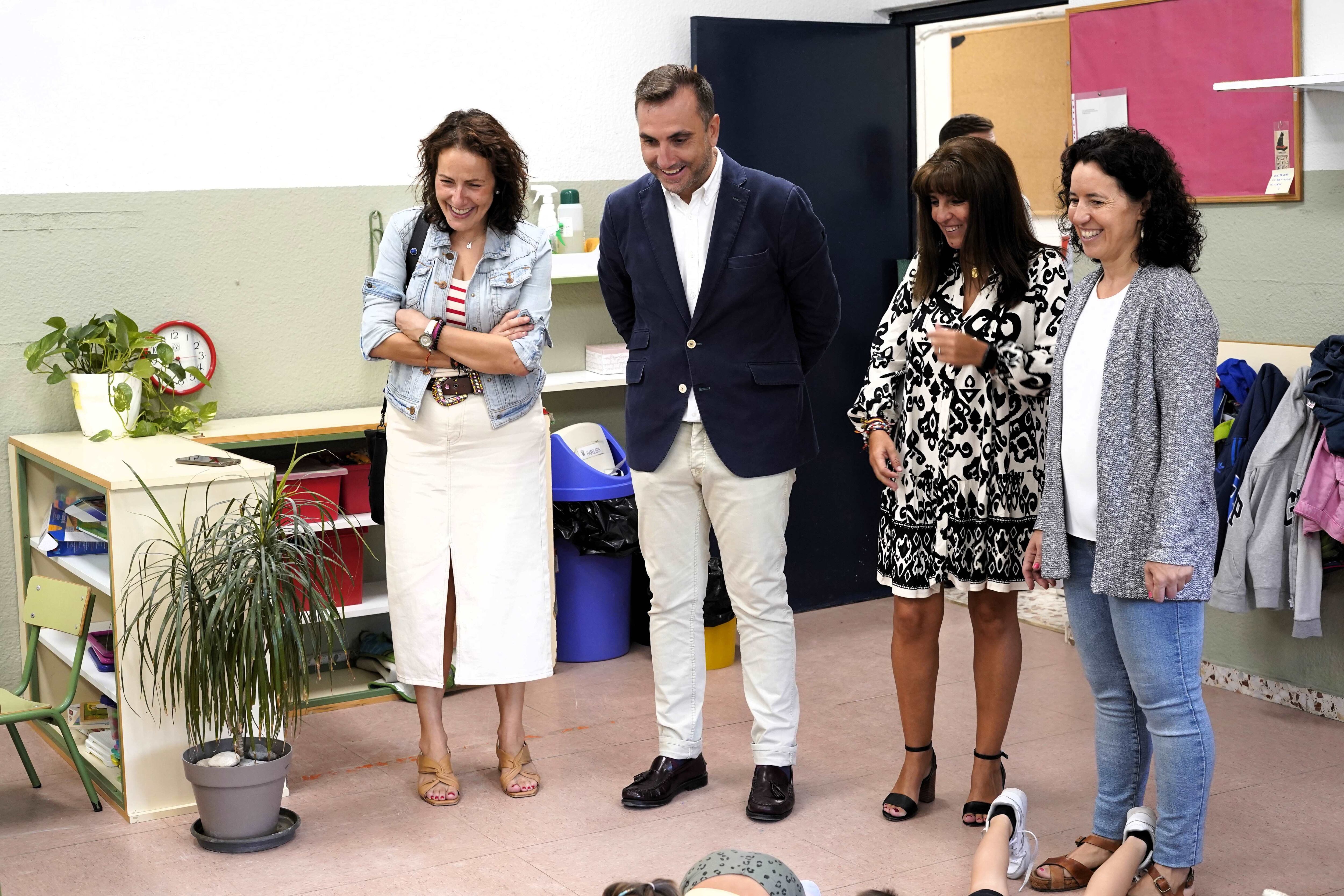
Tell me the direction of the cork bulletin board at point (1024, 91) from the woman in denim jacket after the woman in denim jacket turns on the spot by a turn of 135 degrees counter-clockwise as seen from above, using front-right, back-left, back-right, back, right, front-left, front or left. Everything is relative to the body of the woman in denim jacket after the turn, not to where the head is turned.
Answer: front

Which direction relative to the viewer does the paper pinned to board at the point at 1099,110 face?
toward the camera

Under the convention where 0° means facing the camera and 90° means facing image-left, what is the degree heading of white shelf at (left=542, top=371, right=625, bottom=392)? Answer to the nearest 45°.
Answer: approximately 0°

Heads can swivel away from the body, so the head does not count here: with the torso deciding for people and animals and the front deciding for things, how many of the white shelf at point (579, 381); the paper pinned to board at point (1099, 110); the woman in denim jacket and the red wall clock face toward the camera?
4

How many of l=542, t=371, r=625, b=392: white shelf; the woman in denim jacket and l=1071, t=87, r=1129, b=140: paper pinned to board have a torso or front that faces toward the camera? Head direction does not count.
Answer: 3

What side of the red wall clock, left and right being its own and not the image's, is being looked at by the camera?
front

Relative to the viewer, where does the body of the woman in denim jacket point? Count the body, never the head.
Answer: toward the camera

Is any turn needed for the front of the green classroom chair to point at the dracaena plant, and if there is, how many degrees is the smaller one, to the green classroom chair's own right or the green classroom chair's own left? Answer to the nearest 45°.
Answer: approximately 90° to the green classroom chair's own left

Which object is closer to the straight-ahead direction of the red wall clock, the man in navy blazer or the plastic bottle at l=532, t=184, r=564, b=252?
the man in navy blazer

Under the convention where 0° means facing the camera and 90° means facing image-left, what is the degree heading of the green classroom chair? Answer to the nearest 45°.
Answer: approximately 45°

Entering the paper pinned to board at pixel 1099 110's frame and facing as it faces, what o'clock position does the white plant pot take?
The white plant pot is roughly at 2 o'clock from the paper pinned to board.
